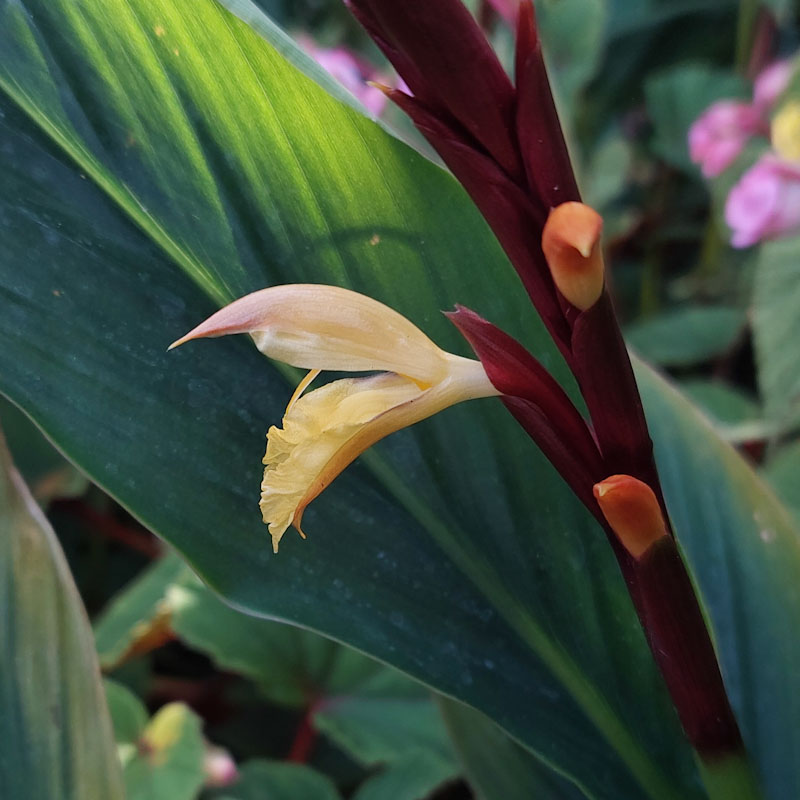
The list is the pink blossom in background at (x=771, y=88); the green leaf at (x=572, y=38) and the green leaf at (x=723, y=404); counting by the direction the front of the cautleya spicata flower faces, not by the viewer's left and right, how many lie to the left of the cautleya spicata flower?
0

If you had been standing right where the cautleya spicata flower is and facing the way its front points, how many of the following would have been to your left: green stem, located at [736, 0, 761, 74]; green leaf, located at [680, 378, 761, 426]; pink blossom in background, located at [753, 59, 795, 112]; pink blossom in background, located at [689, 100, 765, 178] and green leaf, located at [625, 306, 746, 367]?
0

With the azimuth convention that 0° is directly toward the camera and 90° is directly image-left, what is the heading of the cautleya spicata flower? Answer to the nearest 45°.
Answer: approximately 90°

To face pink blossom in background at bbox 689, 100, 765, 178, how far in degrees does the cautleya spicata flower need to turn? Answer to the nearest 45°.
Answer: approximately 135° to its right

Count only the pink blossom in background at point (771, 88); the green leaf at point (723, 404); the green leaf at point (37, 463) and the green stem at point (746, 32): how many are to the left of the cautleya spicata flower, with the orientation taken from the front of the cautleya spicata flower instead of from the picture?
0

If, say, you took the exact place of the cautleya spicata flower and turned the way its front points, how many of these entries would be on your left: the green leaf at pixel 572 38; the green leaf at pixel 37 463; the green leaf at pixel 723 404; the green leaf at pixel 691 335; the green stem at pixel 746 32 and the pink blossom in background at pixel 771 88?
0

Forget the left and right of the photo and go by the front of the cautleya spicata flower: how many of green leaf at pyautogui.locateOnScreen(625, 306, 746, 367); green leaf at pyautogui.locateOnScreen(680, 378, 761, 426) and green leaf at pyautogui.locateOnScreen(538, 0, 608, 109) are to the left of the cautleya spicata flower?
0
